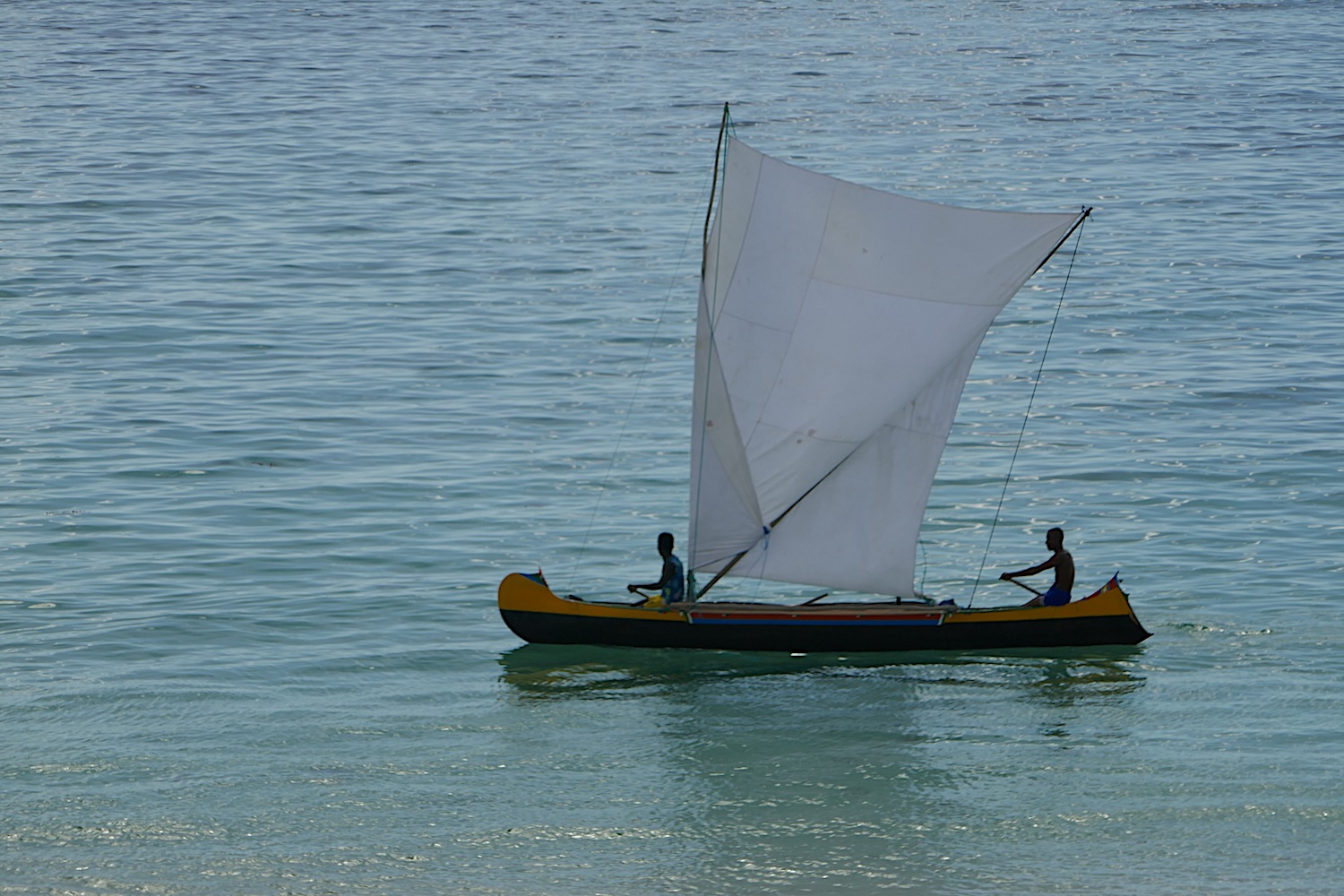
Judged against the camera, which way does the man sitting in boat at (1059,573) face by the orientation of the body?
to the viewer's left

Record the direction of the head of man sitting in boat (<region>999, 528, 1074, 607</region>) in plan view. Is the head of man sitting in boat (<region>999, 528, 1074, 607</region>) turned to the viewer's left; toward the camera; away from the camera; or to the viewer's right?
to the viewer's left

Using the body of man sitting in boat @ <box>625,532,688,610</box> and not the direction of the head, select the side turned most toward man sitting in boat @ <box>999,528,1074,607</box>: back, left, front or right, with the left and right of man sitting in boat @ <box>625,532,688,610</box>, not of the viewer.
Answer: back

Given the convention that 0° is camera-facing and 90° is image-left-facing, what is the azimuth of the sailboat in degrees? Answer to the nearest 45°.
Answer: approximately 90°

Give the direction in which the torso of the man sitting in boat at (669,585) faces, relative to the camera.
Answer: to the viewer's left

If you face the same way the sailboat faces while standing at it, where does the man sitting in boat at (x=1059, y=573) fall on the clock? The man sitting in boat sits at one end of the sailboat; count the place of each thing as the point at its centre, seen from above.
The man sitting in boat is roughly at 6 o'clock from the sailboat.

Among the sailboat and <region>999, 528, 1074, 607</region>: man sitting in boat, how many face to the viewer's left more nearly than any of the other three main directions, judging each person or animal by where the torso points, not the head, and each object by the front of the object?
2
